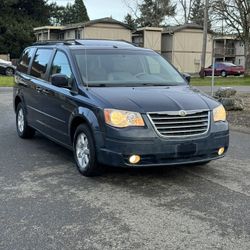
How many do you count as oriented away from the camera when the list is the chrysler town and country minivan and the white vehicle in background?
0

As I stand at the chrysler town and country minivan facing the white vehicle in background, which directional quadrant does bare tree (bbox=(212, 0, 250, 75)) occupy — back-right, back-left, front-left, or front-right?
front-right

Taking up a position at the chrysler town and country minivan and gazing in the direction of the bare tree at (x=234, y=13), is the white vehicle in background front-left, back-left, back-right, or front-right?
front-left

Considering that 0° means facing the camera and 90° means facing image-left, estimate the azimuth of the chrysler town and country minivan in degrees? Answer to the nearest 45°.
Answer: approximately 315°

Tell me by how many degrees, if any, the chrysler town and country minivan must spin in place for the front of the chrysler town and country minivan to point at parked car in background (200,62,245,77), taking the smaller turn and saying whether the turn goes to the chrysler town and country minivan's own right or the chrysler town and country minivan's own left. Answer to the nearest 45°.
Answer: approximately 135° to the chrysler town and country minivan's own left
